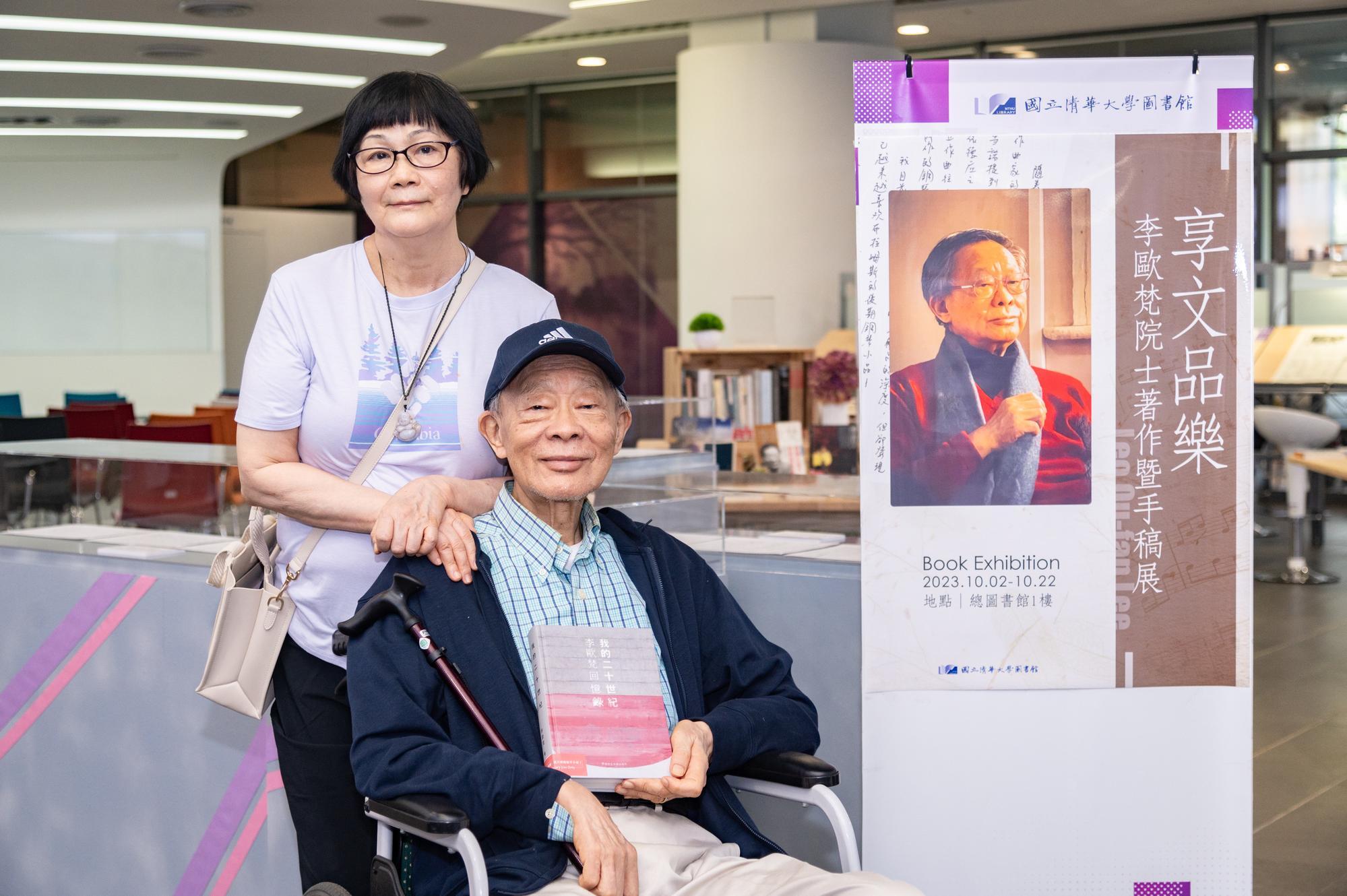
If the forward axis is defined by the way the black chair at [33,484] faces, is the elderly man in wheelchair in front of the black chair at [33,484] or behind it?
behind

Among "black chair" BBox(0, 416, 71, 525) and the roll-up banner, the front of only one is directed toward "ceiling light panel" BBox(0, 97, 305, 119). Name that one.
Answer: the black chair

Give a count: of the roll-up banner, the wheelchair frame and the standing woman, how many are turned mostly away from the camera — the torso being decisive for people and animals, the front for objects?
0

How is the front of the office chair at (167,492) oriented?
away from the camera

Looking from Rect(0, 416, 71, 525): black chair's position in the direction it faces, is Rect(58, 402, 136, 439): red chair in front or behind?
in front

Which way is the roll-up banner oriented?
toward the camera

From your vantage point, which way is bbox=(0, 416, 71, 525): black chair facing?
away from the camera

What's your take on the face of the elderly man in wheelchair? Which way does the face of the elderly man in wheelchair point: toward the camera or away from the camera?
toward the camera

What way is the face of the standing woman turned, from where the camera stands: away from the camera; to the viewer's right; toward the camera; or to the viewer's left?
toward the camera

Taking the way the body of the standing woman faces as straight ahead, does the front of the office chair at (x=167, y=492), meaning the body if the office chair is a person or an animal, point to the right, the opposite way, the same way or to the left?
the opposite way

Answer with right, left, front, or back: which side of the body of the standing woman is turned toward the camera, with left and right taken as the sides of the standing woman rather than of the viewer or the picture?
front

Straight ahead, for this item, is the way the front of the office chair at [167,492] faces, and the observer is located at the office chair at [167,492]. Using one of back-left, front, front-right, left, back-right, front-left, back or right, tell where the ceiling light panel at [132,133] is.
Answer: front

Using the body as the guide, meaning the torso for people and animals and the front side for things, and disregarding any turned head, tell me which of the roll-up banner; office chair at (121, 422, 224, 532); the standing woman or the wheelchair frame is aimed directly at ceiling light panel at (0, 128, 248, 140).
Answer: the office chair

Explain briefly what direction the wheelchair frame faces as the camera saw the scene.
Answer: facing the viewer and to the right of the viewer
